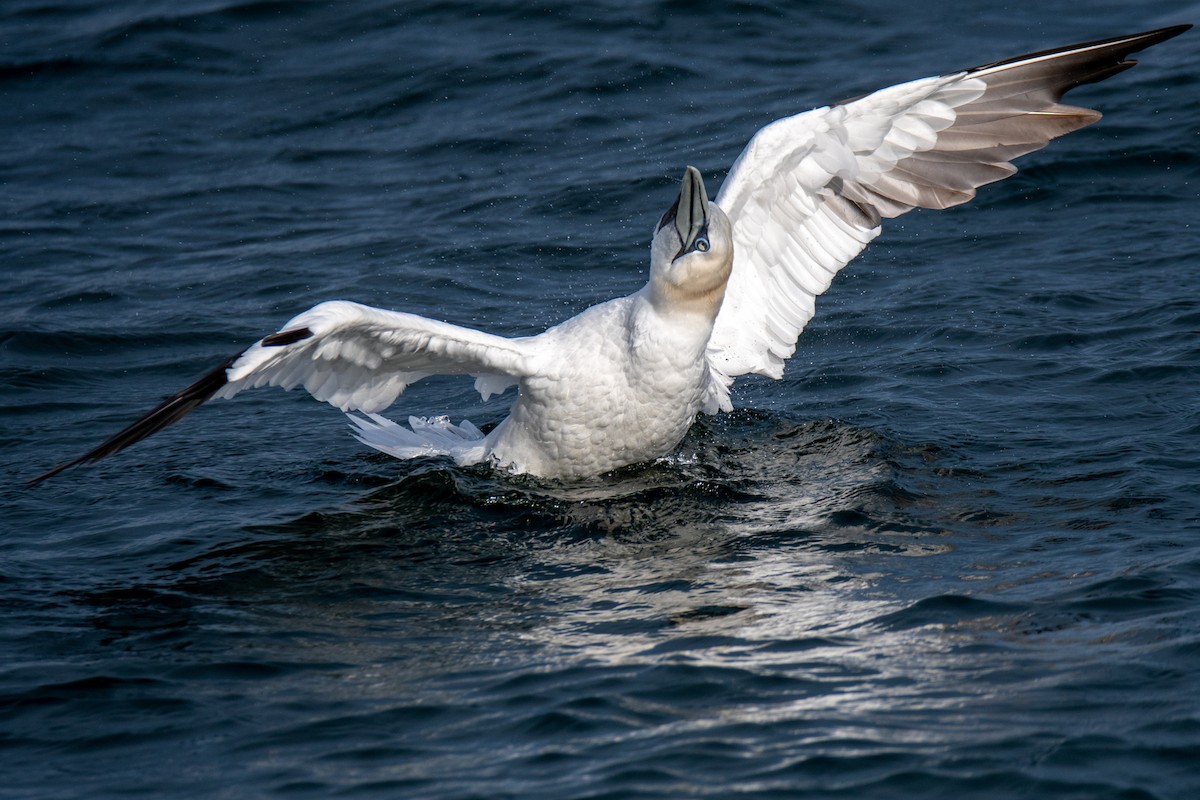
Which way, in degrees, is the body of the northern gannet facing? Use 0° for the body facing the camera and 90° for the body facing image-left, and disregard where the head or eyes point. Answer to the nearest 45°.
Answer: approximately 315°
